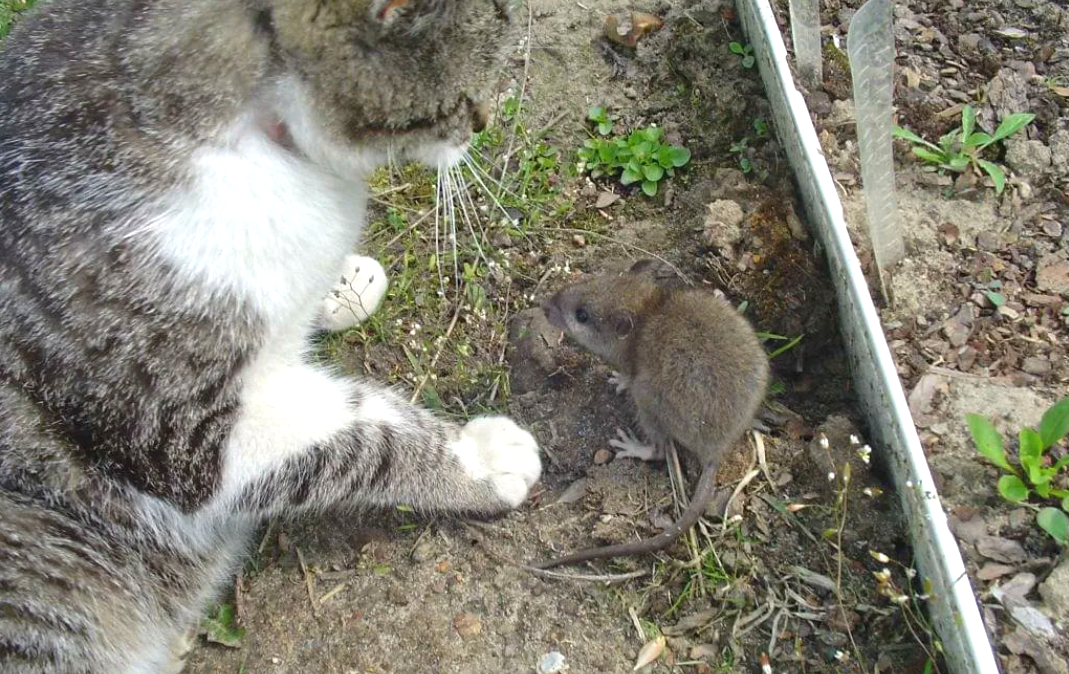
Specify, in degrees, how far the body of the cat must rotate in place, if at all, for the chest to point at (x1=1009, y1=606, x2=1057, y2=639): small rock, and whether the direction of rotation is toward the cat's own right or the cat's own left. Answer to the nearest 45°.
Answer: approximately 45° to the cat's own right

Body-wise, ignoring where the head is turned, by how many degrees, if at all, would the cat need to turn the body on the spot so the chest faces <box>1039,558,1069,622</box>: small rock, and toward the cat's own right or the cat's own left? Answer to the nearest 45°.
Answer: approximately 45° to the cat's own right

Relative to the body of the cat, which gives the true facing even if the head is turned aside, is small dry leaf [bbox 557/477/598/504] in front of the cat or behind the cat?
in front

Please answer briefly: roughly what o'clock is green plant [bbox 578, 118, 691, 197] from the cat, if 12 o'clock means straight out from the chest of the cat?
The green plant is roughly at 11 o'clock from the cat.

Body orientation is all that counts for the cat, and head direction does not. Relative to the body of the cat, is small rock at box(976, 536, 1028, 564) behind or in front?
in front

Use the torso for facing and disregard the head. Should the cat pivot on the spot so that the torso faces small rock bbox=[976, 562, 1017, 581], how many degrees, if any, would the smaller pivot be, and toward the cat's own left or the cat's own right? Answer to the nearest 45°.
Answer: approximately 45° to the cat's own right

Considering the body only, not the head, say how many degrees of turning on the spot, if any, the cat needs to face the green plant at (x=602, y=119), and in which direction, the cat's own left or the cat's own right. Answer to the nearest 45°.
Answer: approximately 45° to the cat's own left

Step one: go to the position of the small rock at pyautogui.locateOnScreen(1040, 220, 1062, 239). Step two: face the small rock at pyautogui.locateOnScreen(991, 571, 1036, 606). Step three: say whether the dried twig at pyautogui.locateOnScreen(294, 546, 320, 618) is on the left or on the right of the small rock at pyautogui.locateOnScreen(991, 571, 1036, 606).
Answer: right

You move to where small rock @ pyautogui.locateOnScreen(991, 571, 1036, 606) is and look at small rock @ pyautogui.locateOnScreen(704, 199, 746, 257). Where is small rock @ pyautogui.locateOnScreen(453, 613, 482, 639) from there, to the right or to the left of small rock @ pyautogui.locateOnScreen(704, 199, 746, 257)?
left

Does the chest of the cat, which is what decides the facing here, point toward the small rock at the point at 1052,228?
yes

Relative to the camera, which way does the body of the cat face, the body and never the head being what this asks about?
to the viewer's right

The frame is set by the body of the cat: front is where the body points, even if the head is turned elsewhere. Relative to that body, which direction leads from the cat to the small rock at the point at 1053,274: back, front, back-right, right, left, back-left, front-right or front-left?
front

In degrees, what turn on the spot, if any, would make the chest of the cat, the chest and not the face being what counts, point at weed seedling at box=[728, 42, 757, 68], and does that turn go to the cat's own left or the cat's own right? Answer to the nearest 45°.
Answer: approximately 45° to the cat's own left

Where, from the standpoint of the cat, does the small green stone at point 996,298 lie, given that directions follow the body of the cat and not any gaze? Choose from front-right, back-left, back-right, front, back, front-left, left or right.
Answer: front
